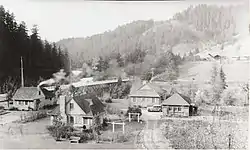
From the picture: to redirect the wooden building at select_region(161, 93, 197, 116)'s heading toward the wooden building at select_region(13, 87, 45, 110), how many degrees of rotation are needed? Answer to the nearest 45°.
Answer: approximately 90° to its right

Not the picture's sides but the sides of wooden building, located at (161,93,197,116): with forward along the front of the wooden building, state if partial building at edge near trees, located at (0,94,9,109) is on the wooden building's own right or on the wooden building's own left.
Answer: on the wooden building's own right

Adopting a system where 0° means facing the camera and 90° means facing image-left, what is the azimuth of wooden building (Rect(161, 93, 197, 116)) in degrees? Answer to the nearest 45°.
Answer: approximately 0°

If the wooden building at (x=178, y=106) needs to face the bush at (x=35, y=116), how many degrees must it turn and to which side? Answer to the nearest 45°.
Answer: approximately 90° to its right
